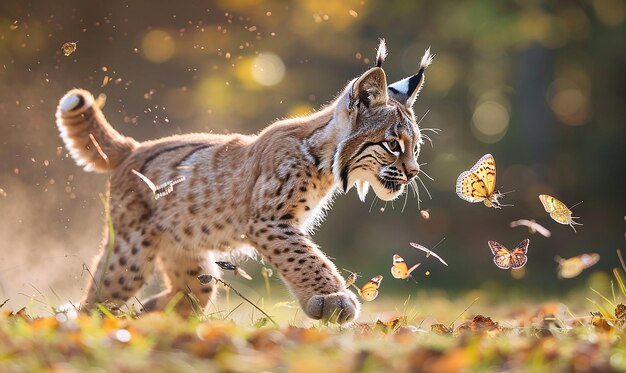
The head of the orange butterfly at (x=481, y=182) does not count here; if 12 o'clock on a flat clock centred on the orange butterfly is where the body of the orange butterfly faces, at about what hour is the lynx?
The lynx is roughly at 6 o'clock from the orange butterfly.

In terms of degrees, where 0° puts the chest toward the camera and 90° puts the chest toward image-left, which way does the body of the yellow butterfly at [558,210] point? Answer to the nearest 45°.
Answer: approximately 270°

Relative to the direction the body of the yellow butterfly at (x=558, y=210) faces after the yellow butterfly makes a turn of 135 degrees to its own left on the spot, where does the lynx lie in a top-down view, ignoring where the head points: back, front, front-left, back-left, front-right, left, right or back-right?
front-left

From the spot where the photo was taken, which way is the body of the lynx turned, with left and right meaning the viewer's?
facing to the right of the viewer

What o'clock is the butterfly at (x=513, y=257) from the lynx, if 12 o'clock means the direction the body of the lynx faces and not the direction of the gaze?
The butterfly is roughly at 1 o'clock from the lynx.

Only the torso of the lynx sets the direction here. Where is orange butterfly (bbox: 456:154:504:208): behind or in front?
in front

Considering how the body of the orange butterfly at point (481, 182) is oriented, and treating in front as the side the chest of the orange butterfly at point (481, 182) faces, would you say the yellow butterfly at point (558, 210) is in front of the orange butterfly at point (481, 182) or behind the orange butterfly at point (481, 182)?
in front

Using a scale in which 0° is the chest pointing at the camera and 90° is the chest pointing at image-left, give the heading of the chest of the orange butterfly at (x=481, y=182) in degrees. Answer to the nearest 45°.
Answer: approximately 270°
